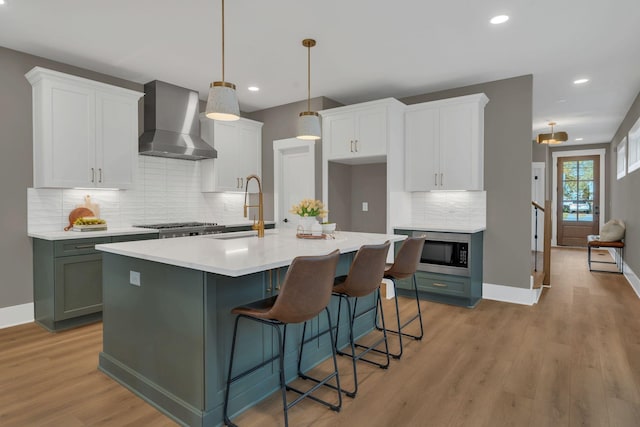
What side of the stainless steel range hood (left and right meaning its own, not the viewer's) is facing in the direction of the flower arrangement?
front

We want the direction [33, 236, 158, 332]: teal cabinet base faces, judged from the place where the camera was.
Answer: facing the viewer and to the right of the viewer

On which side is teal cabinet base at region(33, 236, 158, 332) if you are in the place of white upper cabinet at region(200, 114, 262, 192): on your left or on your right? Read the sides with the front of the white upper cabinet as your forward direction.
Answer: on your right

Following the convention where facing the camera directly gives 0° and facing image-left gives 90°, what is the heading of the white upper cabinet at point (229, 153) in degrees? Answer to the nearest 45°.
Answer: approximately 315°

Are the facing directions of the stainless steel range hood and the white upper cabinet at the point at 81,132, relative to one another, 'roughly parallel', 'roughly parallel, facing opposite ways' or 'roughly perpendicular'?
roughly parallel

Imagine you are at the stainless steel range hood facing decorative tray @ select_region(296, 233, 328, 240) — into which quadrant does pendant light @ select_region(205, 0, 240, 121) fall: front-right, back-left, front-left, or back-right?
front-right

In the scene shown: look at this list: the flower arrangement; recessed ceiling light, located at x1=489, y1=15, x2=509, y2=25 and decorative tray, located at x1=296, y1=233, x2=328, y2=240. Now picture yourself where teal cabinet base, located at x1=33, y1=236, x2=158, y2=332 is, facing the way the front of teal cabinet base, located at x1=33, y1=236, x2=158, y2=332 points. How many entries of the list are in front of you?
3

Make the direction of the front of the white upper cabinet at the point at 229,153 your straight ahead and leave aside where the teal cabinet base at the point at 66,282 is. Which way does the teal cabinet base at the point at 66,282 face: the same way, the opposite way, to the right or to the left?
the same way

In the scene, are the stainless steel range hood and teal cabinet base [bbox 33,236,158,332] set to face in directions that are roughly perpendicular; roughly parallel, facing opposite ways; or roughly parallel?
roughly parallel

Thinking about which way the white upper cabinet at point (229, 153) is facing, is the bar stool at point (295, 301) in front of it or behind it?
in front
